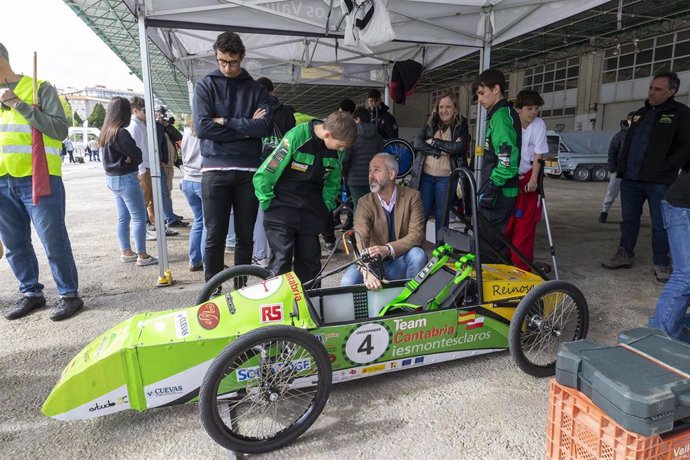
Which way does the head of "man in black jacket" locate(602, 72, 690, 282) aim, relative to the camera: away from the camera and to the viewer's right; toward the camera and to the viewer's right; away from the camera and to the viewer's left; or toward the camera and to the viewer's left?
toward the camera and to the viewer's left

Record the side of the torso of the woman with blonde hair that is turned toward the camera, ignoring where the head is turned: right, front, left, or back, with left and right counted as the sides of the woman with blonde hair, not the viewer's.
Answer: front

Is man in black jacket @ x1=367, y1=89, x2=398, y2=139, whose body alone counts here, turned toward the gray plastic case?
no

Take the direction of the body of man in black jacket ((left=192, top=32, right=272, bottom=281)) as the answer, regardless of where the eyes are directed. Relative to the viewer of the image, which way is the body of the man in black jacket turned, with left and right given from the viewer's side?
facing the viewer

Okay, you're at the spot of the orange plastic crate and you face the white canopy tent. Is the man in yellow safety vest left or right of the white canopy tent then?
left

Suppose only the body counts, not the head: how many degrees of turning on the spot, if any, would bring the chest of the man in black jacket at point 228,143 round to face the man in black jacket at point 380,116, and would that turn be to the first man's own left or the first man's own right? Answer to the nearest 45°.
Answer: approximately 135° to the first man's own left

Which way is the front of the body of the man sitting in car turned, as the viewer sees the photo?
toward the camera

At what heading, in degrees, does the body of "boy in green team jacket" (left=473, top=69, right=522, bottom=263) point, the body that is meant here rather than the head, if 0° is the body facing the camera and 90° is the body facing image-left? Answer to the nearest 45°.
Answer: approximately 90°

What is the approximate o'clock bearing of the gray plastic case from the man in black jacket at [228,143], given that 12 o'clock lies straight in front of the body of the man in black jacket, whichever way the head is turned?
The gray plastic case is roughly at 11 o'clock from the man in black jacket.

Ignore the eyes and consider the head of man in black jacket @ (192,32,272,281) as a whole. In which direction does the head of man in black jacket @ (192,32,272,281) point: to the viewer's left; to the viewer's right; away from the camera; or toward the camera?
toward the camera

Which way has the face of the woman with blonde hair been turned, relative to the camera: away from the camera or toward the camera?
toward the camera

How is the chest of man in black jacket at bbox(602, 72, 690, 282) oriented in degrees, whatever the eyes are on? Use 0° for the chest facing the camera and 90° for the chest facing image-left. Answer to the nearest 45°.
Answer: approximately 45°

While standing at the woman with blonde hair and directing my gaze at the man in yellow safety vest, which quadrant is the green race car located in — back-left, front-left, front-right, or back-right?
front-left
